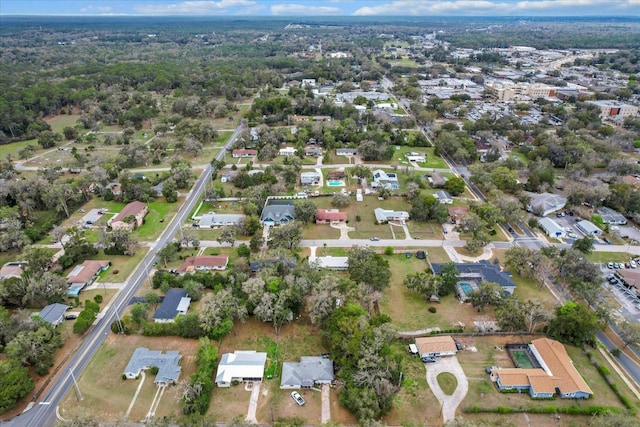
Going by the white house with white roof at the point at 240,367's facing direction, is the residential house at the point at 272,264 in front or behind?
behind

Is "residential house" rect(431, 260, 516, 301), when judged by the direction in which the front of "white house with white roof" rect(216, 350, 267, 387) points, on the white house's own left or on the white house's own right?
on the white house's own left

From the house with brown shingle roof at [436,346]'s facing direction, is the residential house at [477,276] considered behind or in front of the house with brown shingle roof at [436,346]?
behind

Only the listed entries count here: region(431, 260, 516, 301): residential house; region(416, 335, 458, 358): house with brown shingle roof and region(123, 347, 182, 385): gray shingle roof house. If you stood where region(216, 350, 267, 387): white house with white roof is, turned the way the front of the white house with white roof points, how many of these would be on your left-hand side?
2

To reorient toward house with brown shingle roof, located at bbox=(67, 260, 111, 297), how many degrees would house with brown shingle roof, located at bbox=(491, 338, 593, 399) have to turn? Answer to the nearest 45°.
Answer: approximately 45° to its right

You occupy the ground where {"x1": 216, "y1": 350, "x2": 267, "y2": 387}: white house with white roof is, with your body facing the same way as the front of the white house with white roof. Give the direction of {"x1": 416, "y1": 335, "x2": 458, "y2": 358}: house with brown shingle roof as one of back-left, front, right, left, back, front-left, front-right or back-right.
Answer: left

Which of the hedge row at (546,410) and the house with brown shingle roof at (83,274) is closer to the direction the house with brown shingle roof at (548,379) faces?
the hedge row

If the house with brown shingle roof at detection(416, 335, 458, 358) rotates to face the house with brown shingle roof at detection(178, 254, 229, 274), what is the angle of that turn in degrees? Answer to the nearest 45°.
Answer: approximately 90° to its right

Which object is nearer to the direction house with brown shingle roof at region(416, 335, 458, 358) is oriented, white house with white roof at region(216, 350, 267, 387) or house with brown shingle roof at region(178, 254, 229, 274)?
the white house with white roof

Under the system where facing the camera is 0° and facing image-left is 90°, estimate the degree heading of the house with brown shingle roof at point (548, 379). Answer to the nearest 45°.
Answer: approximately 0°

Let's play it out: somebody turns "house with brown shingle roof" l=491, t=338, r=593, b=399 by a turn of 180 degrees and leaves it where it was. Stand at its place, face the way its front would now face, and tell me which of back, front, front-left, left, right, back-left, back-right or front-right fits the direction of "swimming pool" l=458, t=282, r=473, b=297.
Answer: front-left

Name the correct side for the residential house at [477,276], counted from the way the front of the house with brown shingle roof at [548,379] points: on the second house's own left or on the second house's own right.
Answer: on the second house's own right

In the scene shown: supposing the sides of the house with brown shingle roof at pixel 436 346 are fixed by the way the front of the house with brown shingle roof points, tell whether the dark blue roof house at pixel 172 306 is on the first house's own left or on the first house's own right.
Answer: on the first house's own right

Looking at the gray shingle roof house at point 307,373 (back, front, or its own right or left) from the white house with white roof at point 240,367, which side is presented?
right

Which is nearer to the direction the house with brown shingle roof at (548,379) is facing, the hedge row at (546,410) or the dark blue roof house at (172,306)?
the hedge row

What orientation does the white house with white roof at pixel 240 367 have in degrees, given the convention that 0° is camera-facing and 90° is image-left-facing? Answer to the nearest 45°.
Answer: approximately 0°
